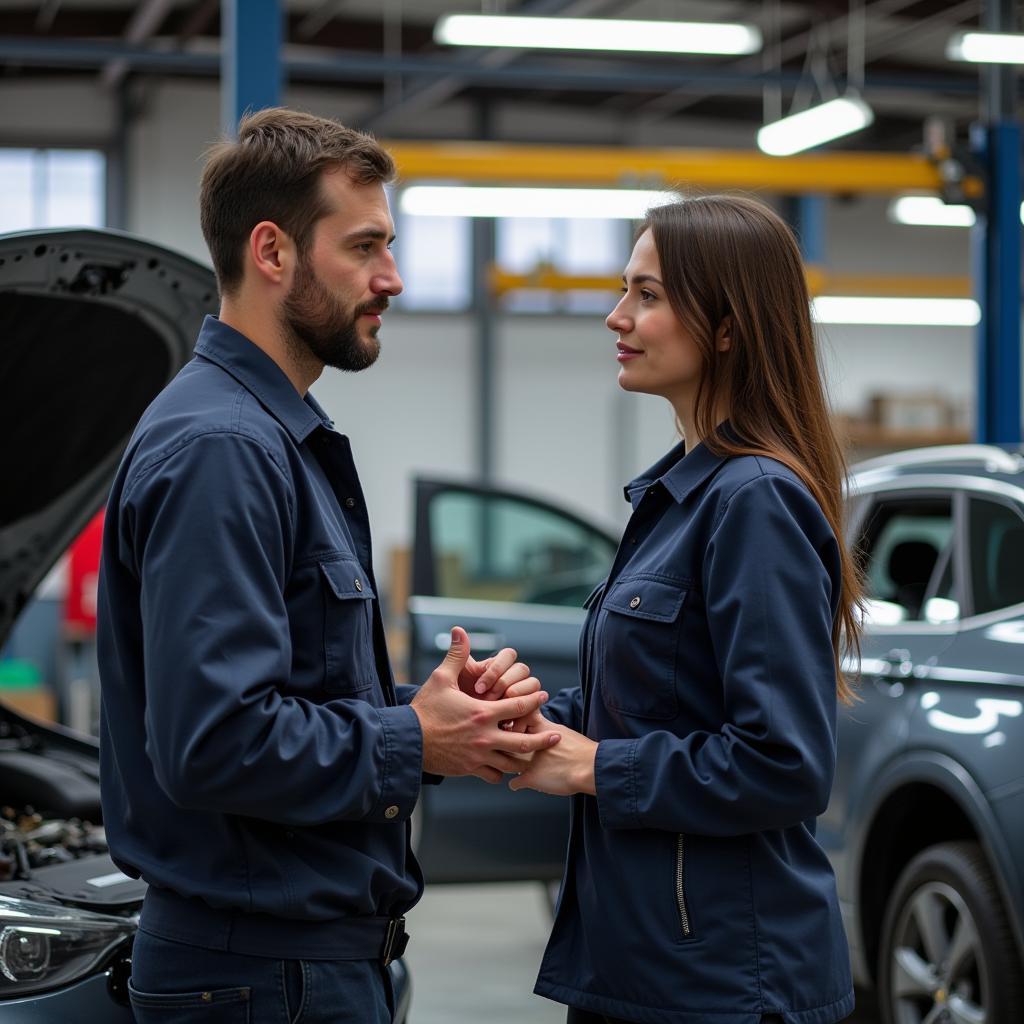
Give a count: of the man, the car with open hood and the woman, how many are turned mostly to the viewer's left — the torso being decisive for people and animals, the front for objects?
1

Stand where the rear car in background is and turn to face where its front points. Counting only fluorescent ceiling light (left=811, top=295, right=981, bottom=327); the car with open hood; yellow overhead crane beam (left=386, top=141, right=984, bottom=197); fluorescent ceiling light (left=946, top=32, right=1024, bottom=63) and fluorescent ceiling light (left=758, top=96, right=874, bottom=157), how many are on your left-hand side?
1

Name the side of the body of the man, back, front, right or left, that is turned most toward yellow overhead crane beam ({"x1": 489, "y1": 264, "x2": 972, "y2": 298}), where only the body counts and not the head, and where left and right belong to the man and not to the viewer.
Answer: left

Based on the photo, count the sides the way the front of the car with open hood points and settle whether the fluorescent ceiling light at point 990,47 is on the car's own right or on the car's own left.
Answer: on the car's own left

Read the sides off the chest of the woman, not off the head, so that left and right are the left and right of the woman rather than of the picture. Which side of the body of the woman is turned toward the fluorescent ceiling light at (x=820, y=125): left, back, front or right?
right

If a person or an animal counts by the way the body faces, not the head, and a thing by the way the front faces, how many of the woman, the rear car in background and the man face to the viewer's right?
1

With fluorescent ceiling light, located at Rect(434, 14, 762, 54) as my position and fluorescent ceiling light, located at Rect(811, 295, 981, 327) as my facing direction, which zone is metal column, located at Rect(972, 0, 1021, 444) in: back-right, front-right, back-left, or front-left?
front-right

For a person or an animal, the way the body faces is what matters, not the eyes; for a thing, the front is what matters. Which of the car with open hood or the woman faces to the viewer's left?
the woman

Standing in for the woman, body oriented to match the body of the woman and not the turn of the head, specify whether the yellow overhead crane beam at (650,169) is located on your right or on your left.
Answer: on your right

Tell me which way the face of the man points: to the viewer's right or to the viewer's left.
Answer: to the viewer's right

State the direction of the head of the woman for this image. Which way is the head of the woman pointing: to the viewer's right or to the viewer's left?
to the viewer's left

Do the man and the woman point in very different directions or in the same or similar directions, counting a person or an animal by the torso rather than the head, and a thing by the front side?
very different directions

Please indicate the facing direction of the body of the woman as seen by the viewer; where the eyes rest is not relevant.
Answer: to the viewer's left

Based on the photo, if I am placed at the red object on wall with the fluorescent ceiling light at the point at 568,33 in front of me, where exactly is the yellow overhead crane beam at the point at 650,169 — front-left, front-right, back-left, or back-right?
front-left
